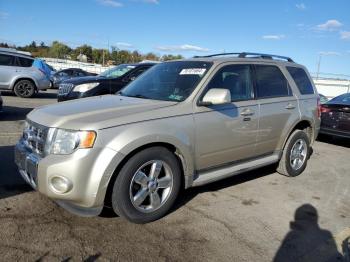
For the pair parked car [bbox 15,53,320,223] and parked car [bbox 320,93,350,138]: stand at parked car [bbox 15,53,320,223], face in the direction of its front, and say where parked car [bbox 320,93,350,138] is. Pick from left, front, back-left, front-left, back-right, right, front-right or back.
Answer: back

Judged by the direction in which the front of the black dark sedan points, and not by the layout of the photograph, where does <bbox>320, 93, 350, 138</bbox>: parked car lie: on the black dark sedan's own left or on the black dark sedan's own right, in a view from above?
on the black dark sedan's own left

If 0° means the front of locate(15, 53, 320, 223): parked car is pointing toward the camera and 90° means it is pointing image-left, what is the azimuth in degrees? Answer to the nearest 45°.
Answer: approximately 45°

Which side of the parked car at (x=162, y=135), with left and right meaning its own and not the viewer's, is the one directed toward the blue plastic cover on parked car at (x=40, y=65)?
right

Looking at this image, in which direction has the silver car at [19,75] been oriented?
to the viewer's left
